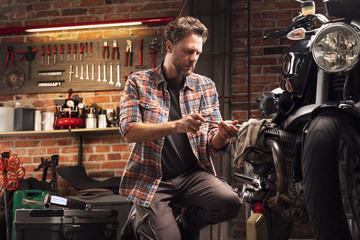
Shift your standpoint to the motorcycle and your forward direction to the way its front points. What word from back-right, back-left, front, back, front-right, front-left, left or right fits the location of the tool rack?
back-right

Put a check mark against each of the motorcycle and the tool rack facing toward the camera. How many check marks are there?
2

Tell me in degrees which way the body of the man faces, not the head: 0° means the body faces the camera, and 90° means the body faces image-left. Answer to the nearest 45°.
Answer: approximately 315°

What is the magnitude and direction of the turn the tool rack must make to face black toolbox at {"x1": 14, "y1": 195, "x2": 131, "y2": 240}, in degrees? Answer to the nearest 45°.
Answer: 0° — it already faces it

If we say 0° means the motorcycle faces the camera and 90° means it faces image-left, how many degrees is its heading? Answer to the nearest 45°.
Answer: approximately 0°
